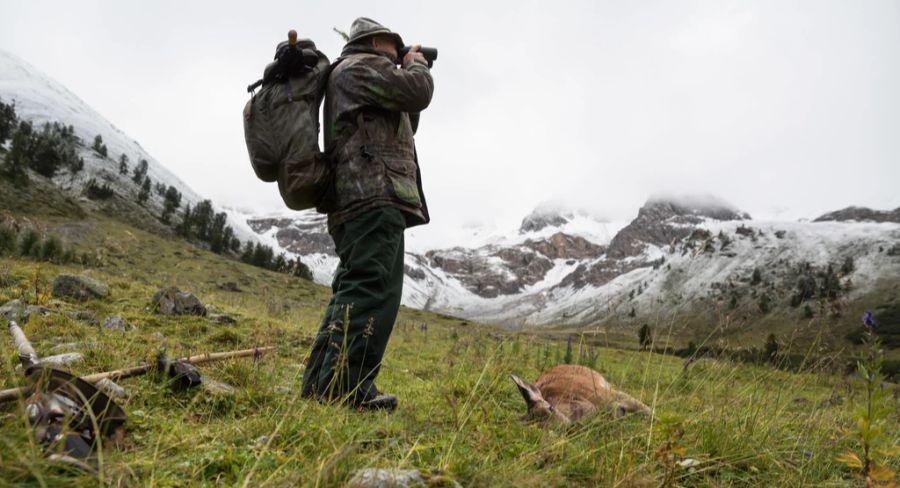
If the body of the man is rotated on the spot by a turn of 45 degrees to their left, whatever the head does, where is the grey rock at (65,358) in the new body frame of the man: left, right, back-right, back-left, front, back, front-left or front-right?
back-left

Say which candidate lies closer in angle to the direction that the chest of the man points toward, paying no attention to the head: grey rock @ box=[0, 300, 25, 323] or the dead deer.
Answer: the dead deer

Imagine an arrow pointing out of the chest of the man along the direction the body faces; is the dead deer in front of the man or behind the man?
in front

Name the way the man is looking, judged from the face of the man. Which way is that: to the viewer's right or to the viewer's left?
to the viewer's right

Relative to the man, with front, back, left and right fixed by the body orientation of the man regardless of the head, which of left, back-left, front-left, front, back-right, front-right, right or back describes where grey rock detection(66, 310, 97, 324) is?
back-left

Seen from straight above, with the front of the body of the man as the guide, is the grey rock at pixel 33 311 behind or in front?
behind

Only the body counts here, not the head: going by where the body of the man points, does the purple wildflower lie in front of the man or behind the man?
in front

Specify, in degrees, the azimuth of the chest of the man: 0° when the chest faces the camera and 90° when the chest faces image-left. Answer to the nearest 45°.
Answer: approximately 270°

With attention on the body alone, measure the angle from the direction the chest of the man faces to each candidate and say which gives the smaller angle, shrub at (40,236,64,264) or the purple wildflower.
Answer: the purple wildflower
